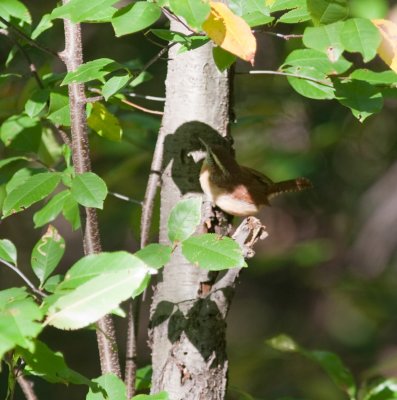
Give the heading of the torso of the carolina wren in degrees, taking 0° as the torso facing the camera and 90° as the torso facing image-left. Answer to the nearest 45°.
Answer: approximately 90°
